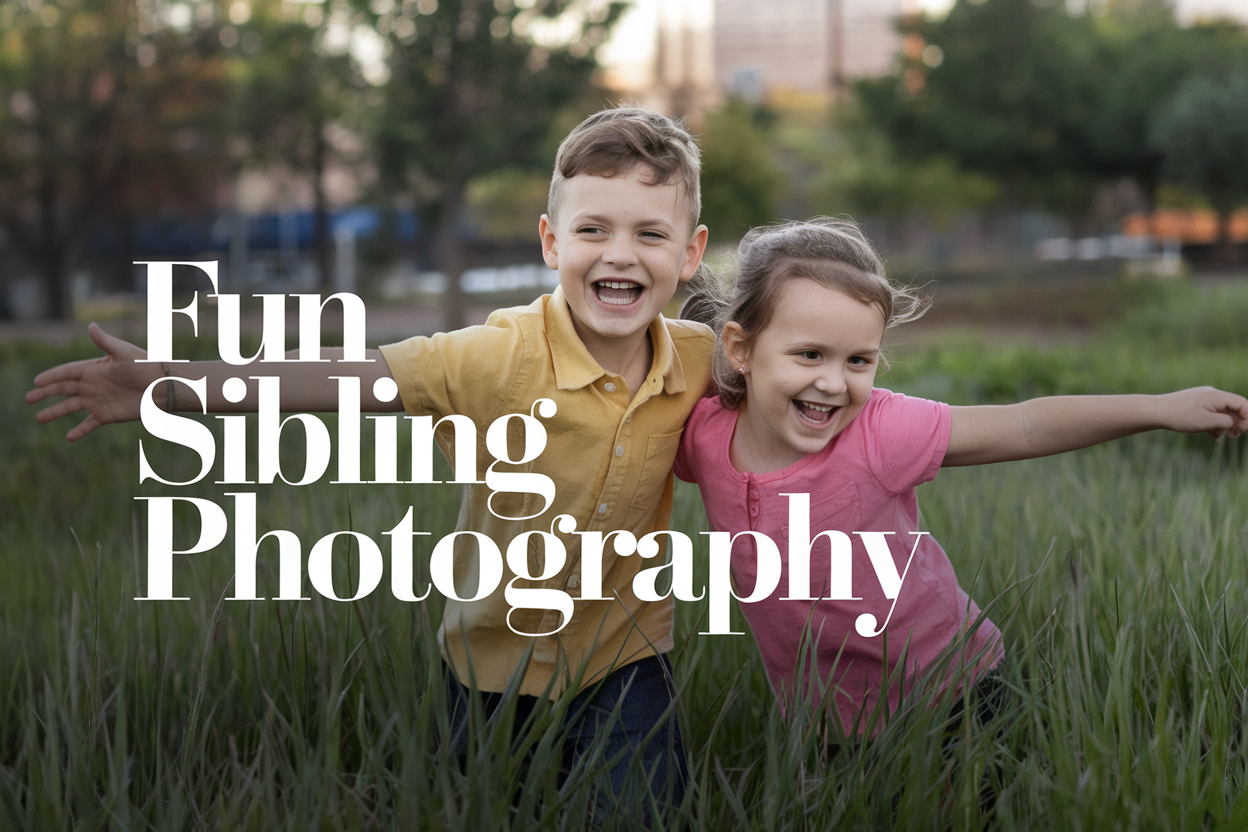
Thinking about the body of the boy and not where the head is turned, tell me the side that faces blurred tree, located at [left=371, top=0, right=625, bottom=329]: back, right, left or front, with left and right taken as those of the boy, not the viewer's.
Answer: back

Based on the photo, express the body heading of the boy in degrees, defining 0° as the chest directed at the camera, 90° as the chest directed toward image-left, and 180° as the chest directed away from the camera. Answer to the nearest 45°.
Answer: approximately 0°

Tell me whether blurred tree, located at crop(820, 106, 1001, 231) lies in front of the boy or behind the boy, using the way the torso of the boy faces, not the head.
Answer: behind

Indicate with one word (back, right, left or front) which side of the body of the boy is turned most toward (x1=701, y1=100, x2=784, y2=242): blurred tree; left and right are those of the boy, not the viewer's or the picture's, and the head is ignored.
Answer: back

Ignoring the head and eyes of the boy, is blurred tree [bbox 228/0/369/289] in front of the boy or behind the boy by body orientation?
behind

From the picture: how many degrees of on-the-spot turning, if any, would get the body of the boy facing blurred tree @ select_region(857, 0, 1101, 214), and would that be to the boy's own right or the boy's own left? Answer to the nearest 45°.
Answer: approximately 135° to the boy's own left
